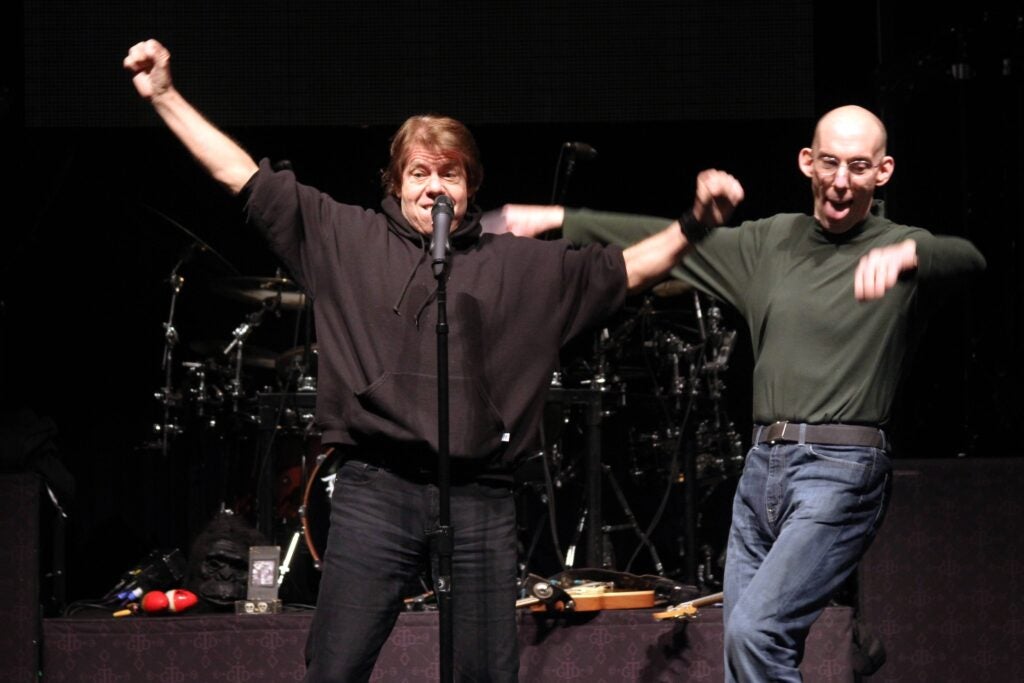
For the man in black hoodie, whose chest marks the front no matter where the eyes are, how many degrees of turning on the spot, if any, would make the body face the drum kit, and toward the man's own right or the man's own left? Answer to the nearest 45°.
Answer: approximately 180°

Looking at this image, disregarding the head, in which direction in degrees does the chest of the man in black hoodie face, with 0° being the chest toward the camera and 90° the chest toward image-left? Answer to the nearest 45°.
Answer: approximately 0°

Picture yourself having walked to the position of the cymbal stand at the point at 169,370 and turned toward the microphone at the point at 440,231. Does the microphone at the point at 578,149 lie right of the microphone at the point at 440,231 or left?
left

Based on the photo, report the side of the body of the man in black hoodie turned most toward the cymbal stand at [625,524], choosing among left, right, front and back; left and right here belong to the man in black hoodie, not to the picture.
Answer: back

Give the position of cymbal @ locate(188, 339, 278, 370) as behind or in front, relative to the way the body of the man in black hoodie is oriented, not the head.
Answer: behind

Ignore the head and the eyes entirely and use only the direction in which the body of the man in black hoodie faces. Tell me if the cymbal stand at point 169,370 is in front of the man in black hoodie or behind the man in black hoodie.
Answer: behind

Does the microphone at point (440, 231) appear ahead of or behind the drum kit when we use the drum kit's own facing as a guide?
ahead

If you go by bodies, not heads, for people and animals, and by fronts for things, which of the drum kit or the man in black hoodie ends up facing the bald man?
the drum kit

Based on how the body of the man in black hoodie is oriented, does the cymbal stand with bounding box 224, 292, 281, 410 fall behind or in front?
behind

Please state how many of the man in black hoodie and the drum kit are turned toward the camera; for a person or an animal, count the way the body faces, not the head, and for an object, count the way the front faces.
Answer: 2

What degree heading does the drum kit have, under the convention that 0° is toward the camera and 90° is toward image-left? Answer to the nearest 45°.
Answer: approximately 0°

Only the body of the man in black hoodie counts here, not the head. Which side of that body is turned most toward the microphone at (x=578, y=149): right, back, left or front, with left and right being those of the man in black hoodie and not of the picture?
back
